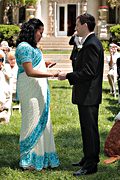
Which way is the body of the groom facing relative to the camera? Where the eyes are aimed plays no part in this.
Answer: to the viewer's left

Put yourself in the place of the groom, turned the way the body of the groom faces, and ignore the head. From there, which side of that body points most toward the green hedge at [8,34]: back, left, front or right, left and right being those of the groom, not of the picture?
right

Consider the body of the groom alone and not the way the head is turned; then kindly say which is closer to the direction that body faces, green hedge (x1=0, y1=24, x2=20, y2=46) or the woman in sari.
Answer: the woman in sari

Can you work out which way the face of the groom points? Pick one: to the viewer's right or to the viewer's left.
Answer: to the viewer's left

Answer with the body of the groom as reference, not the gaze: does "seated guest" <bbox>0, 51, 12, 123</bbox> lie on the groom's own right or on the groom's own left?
on the groom's own right

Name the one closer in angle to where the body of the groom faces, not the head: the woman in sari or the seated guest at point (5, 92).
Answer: the woman in sari

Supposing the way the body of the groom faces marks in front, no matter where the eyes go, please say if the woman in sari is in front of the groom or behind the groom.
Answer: in front

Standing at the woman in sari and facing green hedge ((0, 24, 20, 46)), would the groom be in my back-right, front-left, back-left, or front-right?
back-right
